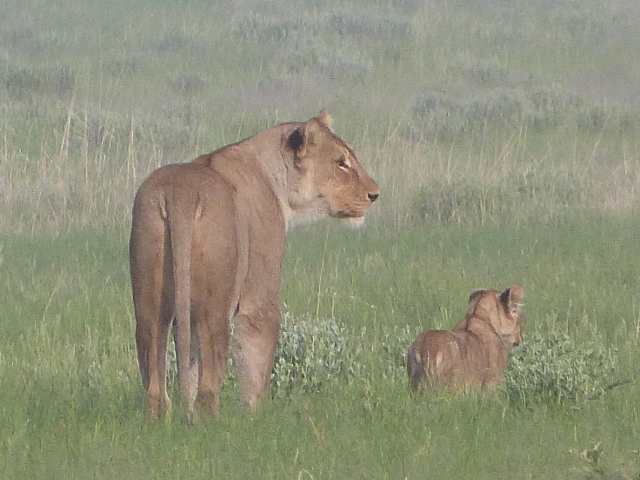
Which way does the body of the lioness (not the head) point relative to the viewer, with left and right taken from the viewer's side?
facing away from the viewer and to the right of the viewer

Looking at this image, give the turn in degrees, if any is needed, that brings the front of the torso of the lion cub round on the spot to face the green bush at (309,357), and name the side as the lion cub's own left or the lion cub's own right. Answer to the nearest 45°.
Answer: approximately 135° to the lion cub's own left

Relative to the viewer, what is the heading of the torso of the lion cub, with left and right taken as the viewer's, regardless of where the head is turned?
facing away from the viewer and to the right of the viewer

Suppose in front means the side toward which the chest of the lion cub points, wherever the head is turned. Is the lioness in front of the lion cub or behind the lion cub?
behind

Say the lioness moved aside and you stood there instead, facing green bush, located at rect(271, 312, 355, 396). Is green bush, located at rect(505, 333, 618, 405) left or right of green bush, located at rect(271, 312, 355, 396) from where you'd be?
right
